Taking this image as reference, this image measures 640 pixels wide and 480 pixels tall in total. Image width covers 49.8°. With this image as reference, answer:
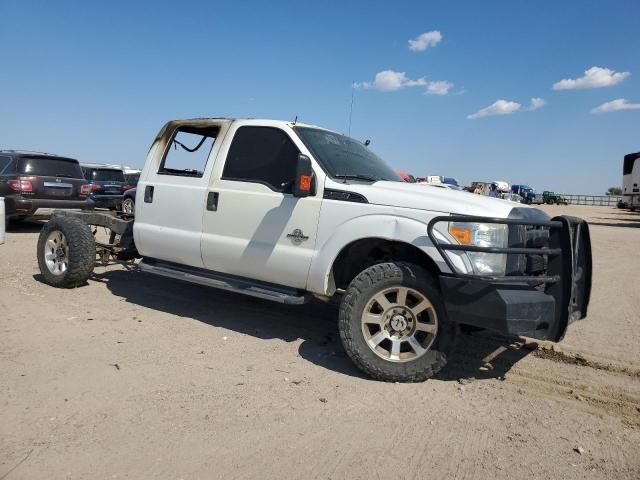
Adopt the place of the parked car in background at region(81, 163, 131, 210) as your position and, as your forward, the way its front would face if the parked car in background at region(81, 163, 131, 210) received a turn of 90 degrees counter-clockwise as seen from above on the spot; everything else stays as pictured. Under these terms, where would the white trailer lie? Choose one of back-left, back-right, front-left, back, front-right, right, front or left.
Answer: back-left

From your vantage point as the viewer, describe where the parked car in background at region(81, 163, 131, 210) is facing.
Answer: facing away from the viewer and to the left of the viewer

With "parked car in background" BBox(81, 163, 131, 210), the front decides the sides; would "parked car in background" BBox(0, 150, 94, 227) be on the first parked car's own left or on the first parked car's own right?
on the first parked car's own left

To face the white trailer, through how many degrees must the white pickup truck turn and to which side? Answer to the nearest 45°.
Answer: approximately 90° to its left

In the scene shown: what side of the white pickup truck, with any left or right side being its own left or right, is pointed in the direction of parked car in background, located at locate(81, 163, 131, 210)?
back

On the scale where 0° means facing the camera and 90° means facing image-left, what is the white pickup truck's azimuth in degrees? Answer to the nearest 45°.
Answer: approximately 315°

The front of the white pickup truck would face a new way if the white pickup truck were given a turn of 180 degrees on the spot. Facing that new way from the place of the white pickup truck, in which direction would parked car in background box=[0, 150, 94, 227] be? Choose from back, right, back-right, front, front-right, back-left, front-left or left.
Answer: front

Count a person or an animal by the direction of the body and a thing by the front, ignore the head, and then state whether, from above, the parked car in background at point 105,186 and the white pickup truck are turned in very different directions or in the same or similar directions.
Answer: very different directions
